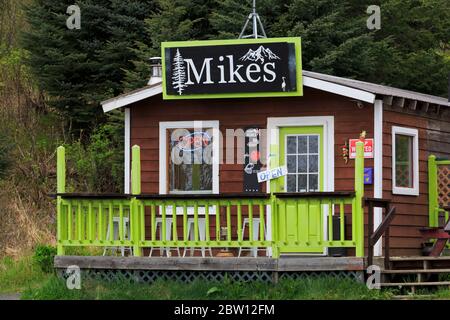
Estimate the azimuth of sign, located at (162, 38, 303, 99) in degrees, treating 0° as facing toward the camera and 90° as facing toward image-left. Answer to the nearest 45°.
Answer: approximately 0°

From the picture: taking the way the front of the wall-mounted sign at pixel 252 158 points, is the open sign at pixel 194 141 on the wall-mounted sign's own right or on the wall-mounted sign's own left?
on the wall-mounted sign's own right

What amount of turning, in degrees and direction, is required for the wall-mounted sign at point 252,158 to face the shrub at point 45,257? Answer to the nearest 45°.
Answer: approximately 90° to its right

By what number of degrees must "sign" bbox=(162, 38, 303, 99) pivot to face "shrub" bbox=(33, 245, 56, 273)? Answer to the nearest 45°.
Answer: approximately 90° to its right

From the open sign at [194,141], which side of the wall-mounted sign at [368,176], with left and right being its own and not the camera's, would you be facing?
right

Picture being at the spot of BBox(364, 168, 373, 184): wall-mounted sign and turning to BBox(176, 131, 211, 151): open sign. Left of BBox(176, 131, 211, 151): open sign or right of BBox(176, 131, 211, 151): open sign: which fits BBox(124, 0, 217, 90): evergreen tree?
right

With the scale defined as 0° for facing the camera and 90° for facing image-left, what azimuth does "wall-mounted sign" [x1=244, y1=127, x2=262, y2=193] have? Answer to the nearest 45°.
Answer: approximately 0°

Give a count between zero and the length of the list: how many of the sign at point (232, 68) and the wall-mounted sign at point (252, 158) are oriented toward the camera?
2

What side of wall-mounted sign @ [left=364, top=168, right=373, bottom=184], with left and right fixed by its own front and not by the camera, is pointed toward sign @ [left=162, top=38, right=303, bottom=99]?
right

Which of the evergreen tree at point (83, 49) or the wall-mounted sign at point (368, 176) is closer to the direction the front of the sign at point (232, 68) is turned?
the wall-mounted sign
